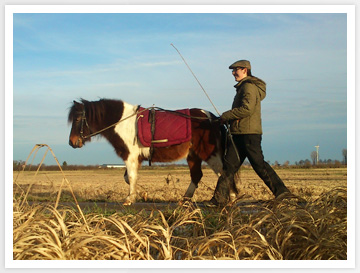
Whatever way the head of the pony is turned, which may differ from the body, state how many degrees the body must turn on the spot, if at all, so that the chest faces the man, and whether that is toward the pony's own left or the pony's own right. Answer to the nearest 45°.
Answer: approximately 135° to the pony's own left

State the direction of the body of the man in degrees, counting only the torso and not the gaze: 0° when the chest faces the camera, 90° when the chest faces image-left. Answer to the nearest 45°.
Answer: approximately 90°

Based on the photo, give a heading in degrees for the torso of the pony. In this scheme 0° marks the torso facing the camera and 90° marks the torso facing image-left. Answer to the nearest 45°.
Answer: approximately 90°

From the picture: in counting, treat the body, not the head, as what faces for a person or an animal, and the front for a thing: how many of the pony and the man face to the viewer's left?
2

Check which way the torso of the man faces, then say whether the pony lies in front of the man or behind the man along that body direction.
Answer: in front

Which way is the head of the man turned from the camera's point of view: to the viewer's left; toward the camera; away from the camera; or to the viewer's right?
to the viewer's left
